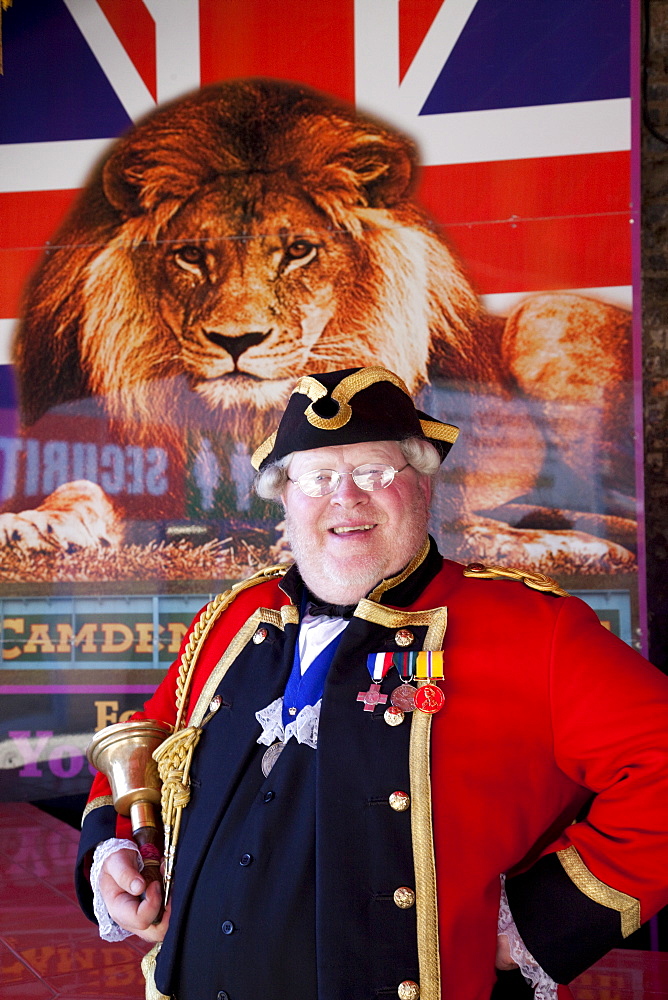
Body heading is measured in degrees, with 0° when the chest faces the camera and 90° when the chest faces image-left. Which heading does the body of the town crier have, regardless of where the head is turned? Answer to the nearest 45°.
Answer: approximately 45°
